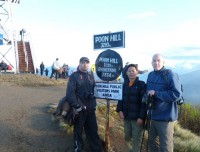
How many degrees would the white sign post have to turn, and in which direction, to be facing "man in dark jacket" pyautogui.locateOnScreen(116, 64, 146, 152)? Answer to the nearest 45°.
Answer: approximately 45° to its left

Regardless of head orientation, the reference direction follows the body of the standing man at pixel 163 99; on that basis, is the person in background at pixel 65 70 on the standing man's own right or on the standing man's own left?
on the standing man's own right

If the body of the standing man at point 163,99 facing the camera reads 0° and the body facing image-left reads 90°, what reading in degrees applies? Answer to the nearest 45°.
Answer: approximately 45°

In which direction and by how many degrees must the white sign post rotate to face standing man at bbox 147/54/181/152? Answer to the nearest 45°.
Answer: approximately 45° to its left

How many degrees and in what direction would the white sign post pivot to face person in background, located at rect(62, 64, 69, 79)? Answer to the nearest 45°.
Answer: approximately 180°

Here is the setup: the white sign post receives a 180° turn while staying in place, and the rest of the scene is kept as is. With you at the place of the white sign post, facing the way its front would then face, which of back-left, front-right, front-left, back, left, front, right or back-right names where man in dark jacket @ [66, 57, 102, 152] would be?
left

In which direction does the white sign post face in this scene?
toward the camera

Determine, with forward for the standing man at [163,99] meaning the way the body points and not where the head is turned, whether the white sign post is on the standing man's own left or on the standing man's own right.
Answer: on the standing man's own right

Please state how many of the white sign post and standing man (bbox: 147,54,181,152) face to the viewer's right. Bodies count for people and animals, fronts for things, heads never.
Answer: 0
